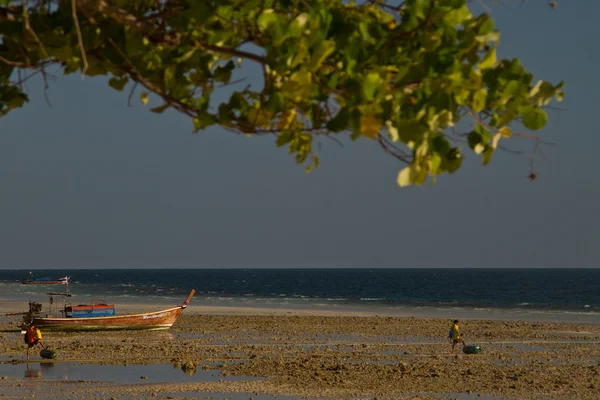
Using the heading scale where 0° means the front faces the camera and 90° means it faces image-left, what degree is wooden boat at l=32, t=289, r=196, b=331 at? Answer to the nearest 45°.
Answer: approximately 270°

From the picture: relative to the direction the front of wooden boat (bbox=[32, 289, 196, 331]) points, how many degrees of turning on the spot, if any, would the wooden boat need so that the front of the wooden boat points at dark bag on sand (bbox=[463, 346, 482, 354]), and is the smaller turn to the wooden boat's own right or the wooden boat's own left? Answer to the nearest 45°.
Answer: approximately 45° to the wooden boat's own right
